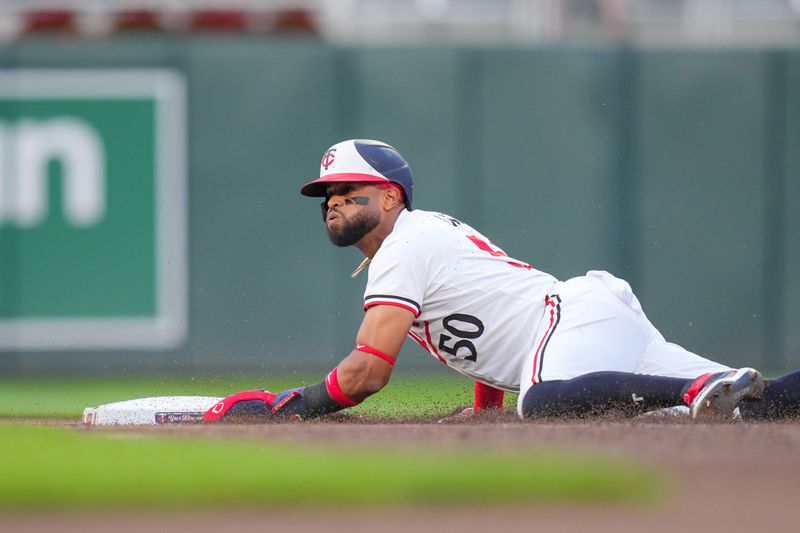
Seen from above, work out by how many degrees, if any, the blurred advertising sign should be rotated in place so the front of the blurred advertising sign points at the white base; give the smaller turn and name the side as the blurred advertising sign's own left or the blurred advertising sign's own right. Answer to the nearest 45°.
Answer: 0° — it already faces it

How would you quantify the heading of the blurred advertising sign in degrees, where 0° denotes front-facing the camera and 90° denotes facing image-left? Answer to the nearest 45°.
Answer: approximately 0°

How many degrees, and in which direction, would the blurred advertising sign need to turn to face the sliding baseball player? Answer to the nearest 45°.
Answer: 0° — it already faces them
